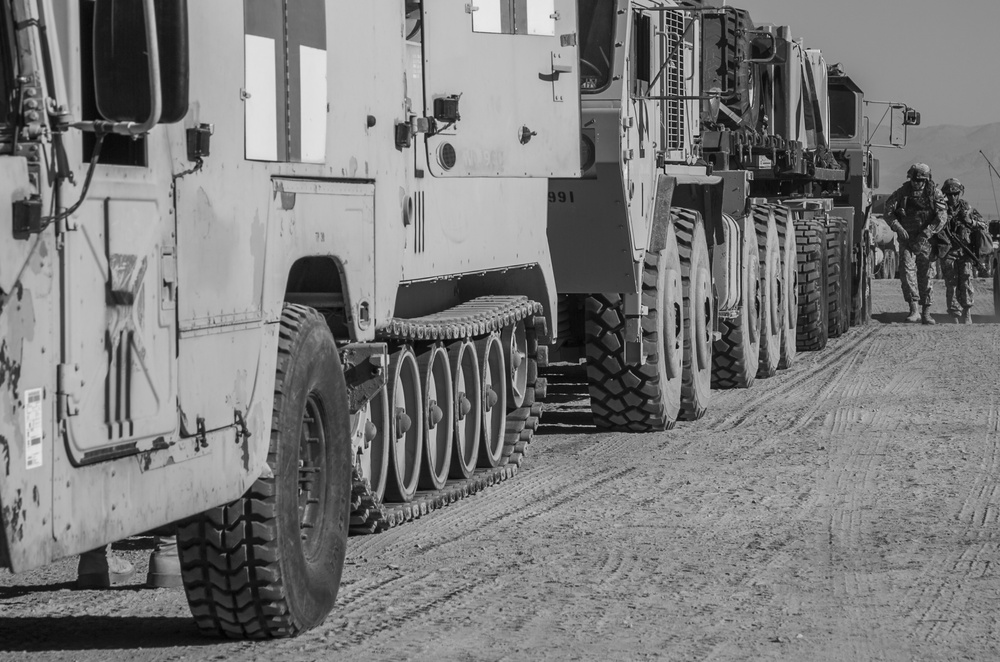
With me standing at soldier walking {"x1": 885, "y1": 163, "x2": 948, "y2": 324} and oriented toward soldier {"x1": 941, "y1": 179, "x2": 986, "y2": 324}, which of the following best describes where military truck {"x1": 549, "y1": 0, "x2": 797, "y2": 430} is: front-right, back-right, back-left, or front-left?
back-right

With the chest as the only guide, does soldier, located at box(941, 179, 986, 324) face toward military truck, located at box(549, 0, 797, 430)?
yes

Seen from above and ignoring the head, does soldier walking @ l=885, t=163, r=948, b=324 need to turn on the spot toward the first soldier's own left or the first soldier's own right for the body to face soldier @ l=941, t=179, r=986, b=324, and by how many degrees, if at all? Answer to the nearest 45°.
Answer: approximately 90° to the first soldier's own left

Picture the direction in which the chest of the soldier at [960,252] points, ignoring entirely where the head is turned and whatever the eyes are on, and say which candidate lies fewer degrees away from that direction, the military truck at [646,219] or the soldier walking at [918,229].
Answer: the military truck

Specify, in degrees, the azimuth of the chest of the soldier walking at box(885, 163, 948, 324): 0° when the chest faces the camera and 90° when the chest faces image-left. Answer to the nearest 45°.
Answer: approximately 0°

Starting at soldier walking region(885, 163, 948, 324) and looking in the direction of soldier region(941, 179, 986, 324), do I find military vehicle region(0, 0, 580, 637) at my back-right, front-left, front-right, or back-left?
back-right
